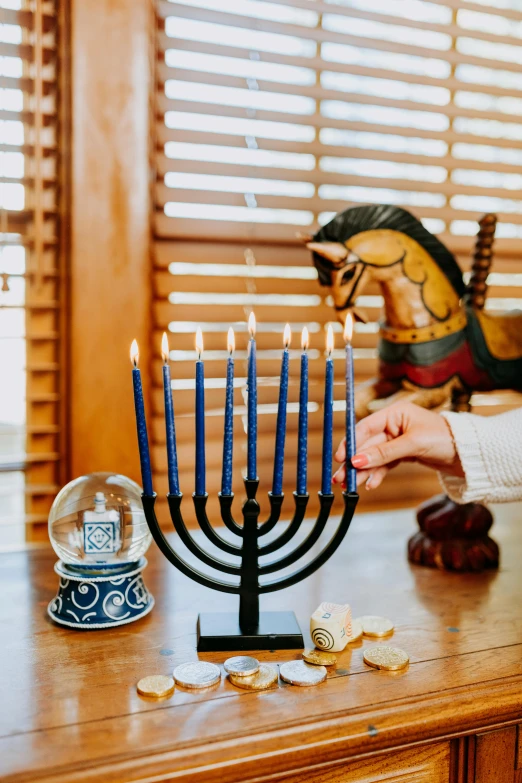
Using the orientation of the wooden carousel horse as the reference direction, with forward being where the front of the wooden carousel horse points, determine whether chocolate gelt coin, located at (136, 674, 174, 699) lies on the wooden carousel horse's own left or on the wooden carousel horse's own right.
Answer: on the wooden carousel horse's own left

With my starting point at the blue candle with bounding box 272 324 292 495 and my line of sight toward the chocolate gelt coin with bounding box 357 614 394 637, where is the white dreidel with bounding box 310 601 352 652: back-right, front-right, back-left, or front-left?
front-right

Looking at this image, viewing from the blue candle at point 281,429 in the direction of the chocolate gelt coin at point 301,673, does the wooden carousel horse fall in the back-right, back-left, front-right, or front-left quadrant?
back-left

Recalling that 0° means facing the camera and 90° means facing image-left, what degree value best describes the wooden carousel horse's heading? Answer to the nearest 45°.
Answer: approximately 90°

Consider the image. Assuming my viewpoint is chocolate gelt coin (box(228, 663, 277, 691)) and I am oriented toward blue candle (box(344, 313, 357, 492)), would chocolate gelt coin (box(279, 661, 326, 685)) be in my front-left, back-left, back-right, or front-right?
front-right

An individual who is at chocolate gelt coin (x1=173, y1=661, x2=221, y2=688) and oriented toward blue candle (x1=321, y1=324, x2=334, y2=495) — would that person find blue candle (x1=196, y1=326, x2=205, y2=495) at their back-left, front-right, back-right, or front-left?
front-left
